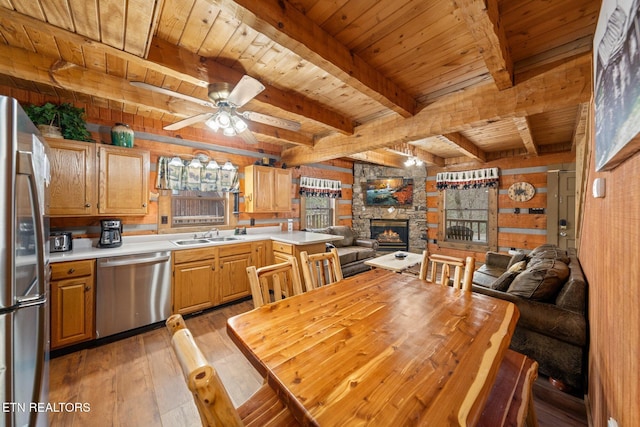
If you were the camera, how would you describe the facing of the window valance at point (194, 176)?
facing the viewer and to the right of the viewer

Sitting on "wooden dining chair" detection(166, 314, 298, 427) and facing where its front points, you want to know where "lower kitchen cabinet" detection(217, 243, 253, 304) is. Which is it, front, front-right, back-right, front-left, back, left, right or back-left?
front-left

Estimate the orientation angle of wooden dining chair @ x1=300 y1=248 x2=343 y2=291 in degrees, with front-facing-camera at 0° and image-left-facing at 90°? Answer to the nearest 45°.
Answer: approximately 315°

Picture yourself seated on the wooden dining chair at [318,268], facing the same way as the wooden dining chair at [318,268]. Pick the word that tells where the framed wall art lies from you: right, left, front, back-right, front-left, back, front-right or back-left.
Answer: front

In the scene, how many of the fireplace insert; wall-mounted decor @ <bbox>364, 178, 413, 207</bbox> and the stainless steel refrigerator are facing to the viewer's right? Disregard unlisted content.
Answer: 1

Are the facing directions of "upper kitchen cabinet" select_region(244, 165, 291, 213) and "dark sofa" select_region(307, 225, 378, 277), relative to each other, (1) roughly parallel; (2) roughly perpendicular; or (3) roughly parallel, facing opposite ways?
roughly parallel

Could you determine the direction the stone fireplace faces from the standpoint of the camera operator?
facing the viewer

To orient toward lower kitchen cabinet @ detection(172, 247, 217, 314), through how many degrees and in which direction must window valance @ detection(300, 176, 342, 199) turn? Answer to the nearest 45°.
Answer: approximately 90° to its right

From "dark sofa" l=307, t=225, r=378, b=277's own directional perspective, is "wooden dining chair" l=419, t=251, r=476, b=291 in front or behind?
in front

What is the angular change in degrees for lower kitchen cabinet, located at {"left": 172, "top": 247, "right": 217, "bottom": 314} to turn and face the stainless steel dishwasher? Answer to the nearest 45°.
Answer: approximately 135° to its right

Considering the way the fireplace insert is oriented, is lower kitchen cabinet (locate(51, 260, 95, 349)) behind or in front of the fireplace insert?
in front

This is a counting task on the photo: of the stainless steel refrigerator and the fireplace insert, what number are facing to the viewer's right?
1

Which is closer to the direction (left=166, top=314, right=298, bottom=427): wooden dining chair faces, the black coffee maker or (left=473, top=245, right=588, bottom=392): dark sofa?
the dark sofa

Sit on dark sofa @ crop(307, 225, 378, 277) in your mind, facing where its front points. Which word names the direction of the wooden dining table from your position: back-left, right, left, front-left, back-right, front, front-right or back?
front-right
